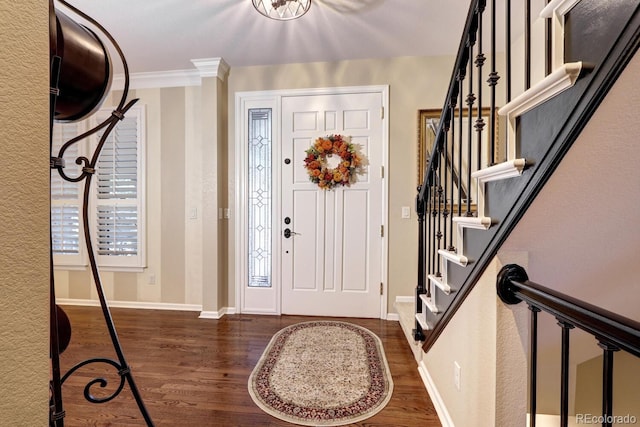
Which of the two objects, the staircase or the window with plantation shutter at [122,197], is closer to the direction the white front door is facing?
the staircase

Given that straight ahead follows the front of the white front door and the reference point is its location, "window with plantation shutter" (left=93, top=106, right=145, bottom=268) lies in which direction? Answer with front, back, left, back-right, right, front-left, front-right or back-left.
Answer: right

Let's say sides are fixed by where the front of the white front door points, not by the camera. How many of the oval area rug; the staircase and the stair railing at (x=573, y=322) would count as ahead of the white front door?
3

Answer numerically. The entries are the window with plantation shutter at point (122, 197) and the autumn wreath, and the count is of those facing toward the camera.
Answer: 2

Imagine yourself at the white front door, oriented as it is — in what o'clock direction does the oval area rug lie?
The oval area rug is roughly at 12 o'clock from the white front door.

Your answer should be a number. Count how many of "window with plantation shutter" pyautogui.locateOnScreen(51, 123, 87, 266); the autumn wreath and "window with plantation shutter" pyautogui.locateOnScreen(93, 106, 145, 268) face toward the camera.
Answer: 3

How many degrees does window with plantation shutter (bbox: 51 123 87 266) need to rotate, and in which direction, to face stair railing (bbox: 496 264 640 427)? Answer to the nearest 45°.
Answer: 0° — it already faces it

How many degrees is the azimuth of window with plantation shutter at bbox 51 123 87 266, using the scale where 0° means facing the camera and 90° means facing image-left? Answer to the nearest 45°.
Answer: approximately 0°

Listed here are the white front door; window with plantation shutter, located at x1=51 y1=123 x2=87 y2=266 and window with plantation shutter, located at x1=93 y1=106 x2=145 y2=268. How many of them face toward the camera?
3

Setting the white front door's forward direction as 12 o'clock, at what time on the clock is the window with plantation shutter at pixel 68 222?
The window with plantation shutter is roughly at 3 o'clock from the white front door.

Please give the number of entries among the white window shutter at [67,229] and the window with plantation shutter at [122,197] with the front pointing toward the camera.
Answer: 2

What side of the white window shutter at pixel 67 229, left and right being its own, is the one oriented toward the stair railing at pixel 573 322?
front

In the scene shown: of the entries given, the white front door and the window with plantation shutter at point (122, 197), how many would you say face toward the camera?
2

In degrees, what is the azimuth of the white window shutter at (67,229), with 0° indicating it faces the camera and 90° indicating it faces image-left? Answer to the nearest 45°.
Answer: approximately 0°

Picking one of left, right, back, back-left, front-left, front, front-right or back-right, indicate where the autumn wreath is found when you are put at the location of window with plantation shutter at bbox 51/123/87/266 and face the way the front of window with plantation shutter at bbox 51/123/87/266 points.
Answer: front-left

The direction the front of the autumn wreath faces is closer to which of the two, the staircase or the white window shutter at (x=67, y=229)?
the staircase

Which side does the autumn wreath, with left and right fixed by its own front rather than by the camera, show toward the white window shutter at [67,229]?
right
